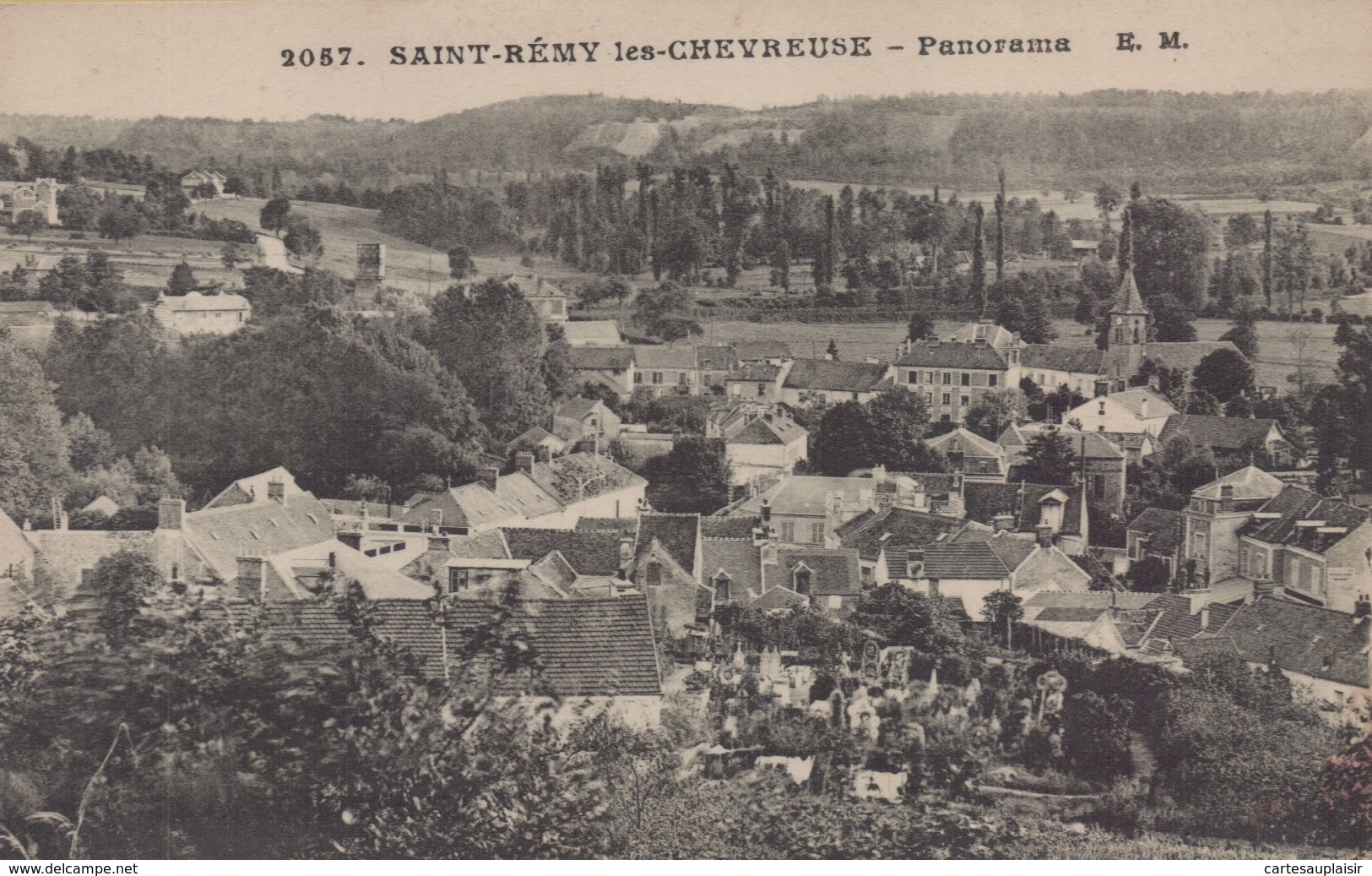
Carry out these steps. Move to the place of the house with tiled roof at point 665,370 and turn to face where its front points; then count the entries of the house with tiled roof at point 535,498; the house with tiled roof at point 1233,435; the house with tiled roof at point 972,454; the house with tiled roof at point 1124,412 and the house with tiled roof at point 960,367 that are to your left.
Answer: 4

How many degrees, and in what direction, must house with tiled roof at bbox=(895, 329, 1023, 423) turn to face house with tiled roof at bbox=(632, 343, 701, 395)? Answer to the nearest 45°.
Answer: approximately 90° to its right

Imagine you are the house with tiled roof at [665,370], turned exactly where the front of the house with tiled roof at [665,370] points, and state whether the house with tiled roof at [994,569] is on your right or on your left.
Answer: on your left

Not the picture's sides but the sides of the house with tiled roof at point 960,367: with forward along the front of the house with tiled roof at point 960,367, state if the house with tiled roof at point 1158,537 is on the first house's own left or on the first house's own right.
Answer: on the first house's own left

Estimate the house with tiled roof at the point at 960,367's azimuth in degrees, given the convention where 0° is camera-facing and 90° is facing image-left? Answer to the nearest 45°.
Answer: approximately 0°

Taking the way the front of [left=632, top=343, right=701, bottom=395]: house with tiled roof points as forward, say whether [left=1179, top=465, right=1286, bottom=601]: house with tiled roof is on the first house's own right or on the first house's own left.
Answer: on the first house's own left

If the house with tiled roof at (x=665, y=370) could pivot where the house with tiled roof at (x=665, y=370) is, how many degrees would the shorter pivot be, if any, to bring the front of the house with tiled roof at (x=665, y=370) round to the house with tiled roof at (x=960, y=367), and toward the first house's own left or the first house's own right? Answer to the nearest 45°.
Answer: approximately 90° to the first house's own left

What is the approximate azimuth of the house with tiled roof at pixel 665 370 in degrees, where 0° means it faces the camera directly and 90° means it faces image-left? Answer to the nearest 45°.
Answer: approximately 0°
